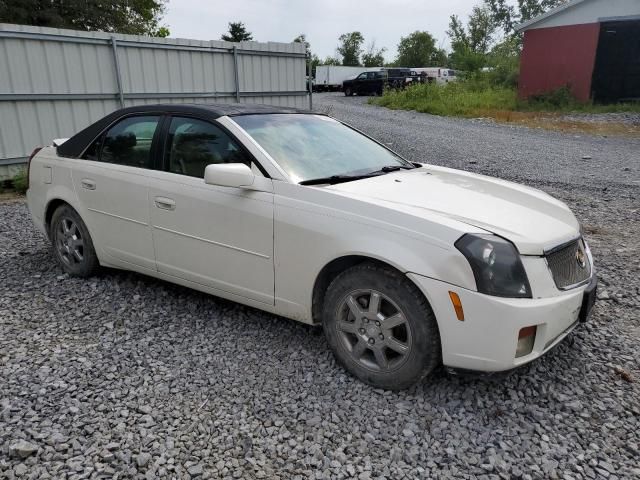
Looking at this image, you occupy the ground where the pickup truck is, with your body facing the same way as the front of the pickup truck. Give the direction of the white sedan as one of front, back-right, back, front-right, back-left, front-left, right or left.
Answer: left

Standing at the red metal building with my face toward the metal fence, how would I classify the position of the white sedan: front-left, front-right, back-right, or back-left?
front-left

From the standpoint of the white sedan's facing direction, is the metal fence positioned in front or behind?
behind

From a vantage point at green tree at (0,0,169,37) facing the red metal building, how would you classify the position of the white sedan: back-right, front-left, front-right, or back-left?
front-right

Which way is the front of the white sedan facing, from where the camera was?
facing the viewer and to the right of the viewer

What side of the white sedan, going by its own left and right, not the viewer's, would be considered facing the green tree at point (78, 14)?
back

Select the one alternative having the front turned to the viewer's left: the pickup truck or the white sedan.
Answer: the pickup truck

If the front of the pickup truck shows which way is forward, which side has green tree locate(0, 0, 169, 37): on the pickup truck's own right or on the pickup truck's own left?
on the pickup truck's own left

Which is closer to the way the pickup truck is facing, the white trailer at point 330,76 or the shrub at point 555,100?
the white trailer

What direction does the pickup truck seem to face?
to the viewer's left

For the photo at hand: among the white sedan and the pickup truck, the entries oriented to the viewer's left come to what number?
1

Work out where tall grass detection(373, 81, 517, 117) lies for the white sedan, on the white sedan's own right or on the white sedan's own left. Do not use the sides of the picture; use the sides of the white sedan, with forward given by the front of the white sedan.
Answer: on the white sedan's own left

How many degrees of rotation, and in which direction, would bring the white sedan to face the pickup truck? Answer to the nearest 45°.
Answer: approximately 135° to its left

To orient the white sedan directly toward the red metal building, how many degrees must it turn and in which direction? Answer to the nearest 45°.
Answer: approximately 90° to its left
